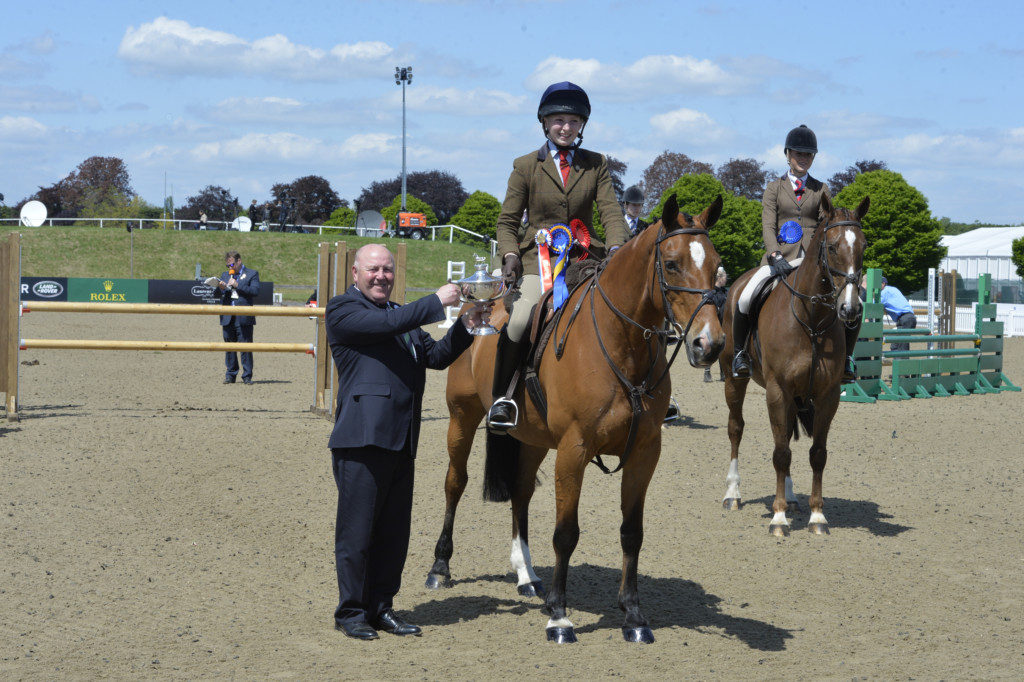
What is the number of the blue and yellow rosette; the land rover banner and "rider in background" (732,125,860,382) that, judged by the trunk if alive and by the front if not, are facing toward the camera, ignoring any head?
3

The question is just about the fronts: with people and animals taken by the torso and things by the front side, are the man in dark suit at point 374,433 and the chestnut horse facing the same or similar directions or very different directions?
same or similar directions

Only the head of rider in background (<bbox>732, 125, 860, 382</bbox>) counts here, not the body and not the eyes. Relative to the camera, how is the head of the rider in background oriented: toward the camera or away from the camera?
toward the camera

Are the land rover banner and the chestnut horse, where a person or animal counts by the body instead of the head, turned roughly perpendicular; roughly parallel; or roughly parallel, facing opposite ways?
roughly parallel

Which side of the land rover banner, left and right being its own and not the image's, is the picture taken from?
front

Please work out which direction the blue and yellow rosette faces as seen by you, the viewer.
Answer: facing the viewer

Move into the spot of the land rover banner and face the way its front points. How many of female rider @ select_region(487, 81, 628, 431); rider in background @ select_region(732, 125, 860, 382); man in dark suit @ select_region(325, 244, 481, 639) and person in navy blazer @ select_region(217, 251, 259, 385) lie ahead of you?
4

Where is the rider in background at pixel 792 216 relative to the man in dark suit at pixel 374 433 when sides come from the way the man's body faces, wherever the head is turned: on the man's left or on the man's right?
on the man's left

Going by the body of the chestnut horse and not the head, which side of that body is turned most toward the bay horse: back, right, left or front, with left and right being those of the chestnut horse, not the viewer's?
left

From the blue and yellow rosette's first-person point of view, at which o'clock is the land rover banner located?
The land rover banner is roughly at 5 o'clock from the blue and yellow rosette.

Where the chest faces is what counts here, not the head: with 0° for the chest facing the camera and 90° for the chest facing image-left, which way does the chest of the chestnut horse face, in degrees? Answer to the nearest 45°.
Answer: approximately 315°

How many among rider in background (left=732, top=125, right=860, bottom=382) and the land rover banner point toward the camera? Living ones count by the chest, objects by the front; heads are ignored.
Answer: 2

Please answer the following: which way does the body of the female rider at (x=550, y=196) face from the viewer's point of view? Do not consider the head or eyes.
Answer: toward the camera

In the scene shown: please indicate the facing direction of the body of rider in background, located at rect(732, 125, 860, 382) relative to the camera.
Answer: toward the camera

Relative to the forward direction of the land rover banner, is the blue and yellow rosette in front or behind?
in front
